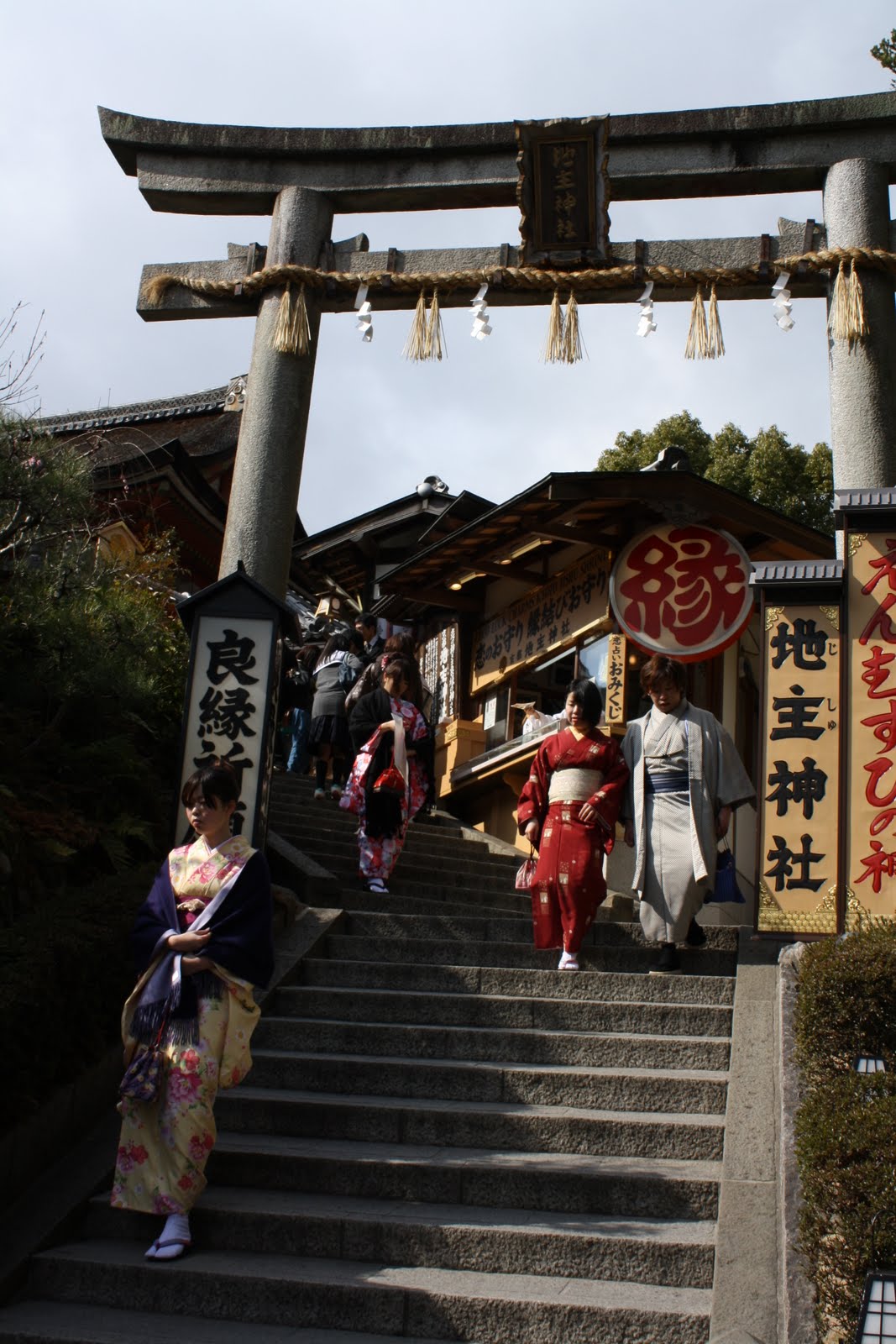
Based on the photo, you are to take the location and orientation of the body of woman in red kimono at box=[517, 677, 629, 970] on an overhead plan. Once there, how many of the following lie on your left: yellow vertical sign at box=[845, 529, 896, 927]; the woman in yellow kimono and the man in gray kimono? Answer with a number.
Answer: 2

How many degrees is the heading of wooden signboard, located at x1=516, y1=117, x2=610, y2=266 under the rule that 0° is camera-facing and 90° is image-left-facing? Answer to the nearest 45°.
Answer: approximately 0°

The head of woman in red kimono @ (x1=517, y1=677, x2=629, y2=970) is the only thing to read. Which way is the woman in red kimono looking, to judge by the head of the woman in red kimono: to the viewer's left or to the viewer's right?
to the viewer's left

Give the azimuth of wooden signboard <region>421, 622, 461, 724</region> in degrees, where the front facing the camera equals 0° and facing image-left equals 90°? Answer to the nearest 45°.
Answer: approximately 45°

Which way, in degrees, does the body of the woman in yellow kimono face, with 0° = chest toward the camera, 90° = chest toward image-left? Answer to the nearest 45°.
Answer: approximately 45°

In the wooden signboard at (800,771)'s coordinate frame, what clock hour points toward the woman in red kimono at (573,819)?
The woman in red kimono is roughly at 3 o'clock from the wooden signboard.

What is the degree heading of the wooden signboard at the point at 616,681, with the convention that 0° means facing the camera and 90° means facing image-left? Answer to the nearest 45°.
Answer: approximately 0°
